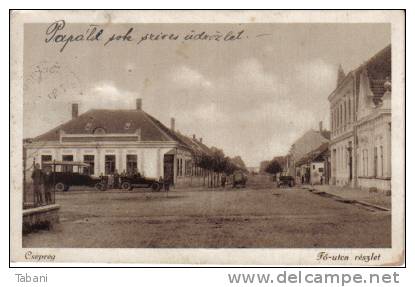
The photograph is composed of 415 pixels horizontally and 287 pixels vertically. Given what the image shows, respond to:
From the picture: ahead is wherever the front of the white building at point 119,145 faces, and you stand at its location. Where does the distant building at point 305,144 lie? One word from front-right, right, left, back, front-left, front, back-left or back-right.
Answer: left

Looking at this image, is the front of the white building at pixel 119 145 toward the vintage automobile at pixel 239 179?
no

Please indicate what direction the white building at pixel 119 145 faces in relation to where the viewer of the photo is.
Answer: facing the viewer

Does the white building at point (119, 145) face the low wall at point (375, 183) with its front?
no

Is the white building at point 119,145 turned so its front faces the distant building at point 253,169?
no

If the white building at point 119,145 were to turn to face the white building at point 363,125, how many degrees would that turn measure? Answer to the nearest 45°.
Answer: approximately 90° to its left

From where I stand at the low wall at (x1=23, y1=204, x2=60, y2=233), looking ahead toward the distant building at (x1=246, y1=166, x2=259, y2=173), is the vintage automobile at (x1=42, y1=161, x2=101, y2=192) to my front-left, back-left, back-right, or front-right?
front-left

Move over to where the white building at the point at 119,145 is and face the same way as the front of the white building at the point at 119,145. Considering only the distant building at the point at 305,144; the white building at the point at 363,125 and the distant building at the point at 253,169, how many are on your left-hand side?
3
